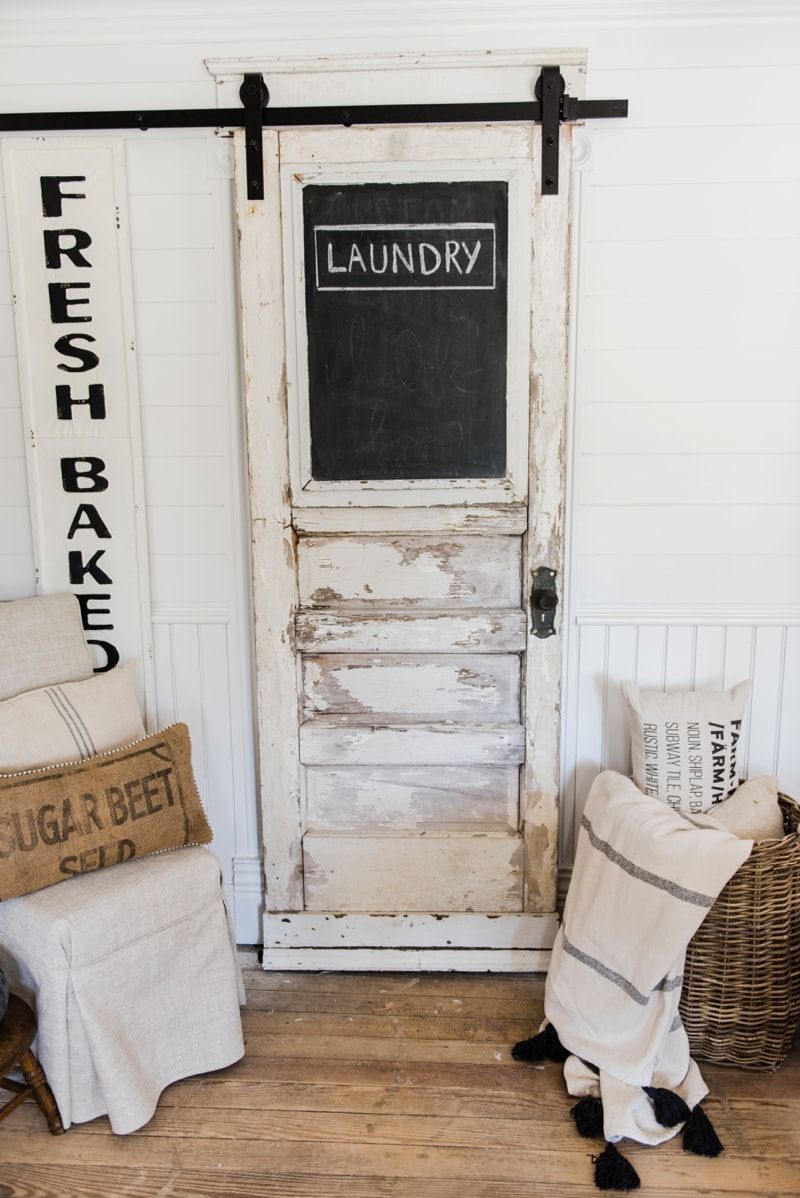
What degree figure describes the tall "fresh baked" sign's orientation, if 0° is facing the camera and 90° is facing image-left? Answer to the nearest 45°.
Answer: approximately 0°

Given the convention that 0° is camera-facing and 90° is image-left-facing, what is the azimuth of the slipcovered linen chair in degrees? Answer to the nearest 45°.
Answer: approximately 315°

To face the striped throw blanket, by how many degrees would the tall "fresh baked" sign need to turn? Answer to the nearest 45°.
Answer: approximately 45° to its left

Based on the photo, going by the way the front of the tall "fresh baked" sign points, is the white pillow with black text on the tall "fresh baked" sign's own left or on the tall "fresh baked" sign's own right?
on the tall "fresh baked" sign's own left

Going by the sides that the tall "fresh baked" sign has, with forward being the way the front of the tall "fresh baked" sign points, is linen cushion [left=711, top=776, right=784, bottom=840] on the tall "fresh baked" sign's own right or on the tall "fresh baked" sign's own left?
on the tall "fresh baked" sign's own left
